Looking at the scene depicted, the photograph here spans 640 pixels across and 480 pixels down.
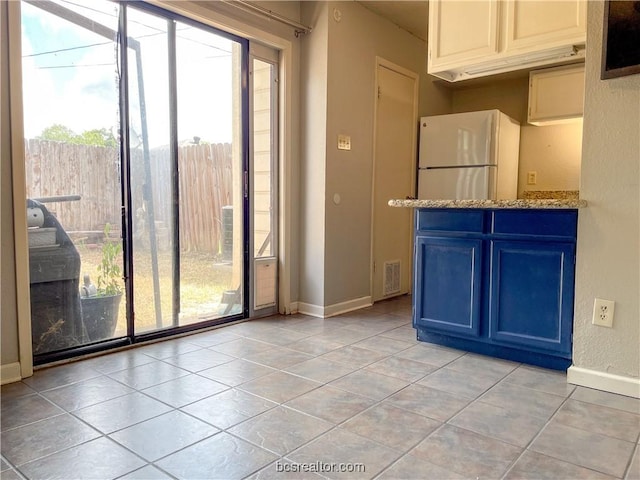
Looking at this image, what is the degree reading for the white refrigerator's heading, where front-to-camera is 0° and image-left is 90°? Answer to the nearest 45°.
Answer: approximately 0°

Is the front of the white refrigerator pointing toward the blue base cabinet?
yes

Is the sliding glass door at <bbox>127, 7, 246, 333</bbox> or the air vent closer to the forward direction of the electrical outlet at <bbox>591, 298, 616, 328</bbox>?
the sliding glass door
